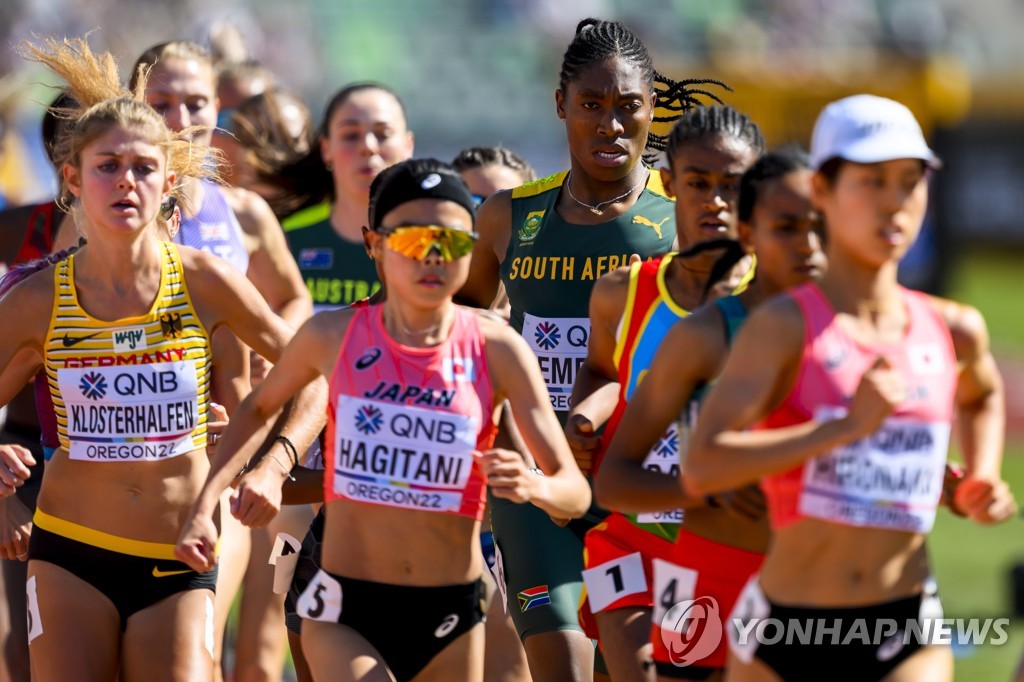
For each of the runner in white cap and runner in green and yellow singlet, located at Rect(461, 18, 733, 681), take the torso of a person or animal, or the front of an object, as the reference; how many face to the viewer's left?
0

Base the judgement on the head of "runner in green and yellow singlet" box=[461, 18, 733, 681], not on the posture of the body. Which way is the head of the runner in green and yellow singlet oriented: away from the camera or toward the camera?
toward the camera

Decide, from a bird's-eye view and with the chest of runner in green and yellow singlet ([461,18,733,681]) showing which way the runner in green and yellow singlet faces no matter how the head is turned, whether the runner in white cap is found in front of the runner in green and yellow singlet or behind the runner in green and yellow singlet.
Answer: in front

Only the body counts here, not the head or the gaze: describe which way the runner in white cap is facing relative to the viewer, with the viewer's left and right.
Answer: facing the viewer and to the right of the viewer

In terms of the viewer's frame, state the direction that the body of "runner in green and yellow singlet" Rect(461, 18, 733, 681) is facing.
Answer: toward the camera

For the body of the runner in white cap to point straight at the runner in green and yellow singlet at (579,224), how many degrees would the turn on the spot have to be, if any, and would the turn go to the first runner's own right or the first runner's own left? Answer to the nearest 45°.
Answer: approximately 180°
